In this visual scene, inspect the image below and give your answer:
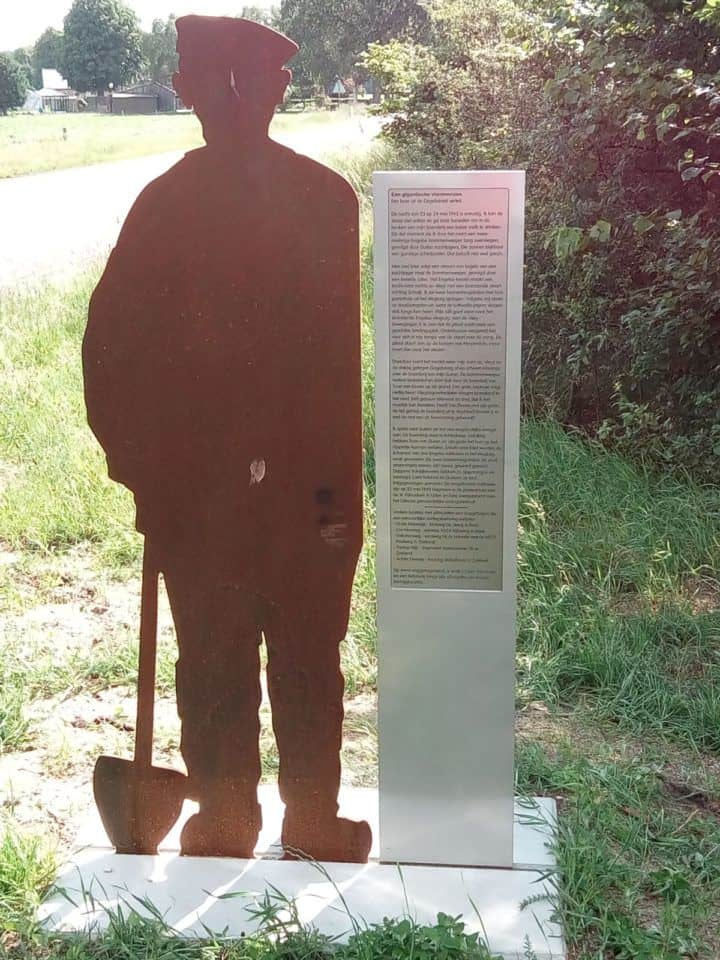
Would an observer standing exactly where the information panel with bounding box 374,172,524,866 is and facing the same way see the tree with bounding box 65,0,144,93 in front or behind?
behind

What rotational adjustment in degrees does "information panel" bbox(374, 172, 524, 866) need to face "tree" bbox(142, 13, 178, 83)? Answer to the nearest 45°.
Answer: approximately 180°

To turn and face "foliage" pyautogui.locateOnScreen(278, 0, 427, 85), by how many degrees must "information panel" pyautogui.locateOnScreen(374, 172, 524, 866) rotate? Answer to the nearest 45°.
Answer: approximately 180°

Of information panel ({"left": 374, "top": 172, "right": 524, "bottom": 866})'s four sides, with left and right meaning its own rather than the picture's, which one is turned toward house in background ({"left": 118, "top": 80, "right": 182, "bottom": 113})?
back

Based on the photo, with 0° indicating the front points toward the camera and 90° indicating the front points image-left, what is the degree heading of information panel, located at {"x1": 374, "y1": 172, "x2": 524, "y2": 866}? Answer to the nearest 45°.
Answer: approximately 0°

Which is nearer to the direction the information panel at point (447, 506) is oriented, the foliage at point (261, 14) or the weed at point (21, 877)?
the weed

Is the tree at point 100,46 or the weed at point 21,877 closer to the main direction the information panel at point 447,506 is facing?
the weed

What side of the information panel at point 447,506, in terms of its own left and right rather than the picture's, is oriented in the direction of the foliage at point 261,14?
back
